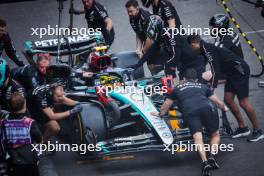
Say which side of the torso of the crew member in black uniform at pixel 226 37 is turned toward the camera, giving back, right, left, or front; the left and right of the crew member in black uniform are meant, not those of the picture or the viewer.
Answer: left

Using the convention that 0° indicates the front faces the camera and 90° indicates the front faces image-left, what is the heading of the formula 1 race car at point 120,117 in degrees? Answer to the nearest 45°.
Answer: approximately 315°

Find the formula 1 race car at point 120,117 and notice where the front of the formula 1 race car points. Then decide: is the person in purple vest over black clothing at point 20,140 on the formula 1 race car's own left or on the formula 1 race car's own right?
on the formula 1 race car's own right

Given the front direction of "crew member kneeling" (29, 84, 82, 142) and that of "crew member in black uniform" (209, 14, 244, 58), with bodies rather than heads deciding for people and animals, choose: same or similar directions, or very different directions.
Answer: very different directions

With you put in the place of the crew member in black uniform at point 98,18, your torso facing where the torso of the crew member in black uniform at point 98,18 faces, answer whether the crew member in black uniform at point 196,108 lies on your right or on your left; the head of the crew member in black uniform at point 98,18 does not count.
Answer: on your left

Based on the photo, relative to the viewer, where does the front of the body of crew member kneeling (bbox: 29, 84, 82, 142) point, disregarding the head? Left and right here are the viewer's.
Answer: facing to the right of the viewer
